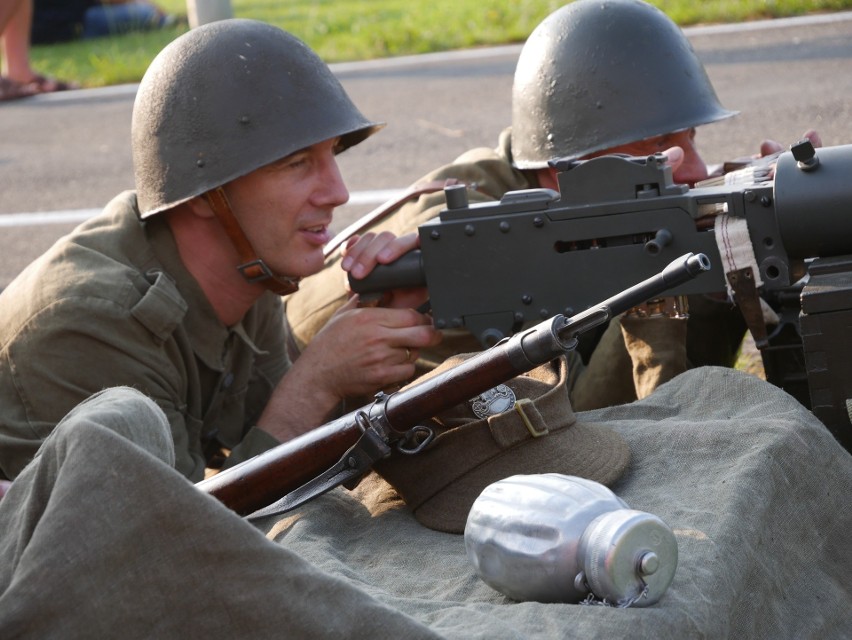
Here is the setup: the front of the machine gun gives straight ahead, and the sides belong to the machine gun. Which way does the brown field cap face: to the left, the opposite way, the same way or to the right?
to the right

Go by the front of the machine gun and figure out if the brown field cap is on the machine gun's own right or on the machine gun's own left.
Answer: on the machine gun's own right

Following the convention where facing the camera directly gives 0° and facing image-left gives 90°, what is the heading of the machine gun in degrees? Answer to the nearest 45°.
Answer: approximately 270°

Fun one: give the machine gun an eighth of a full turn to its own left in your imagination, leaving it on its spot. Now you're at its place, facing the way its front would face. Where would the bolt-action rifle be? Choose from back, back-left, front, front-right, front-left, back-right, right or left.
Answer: back

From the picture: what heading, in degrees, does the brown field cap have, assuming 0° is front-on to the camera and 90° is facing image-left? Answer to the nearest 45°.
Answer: approximately 0°

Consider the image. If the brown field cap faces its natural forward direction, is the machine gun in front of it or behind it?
behind
